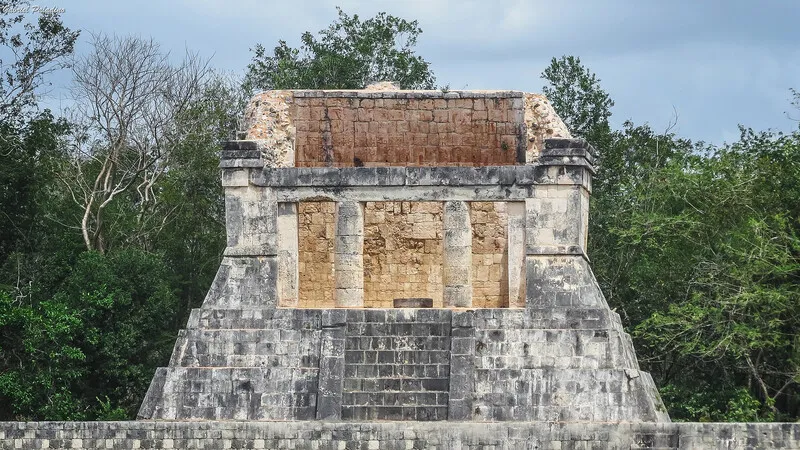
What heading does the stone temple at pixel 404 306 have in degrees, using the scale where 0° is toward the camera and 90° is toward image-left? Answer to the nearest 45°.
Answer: approximately 0°

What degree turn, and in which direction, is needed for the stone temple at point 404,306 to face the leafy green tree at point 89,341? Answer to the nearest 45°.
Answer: approximately 135° to its right
